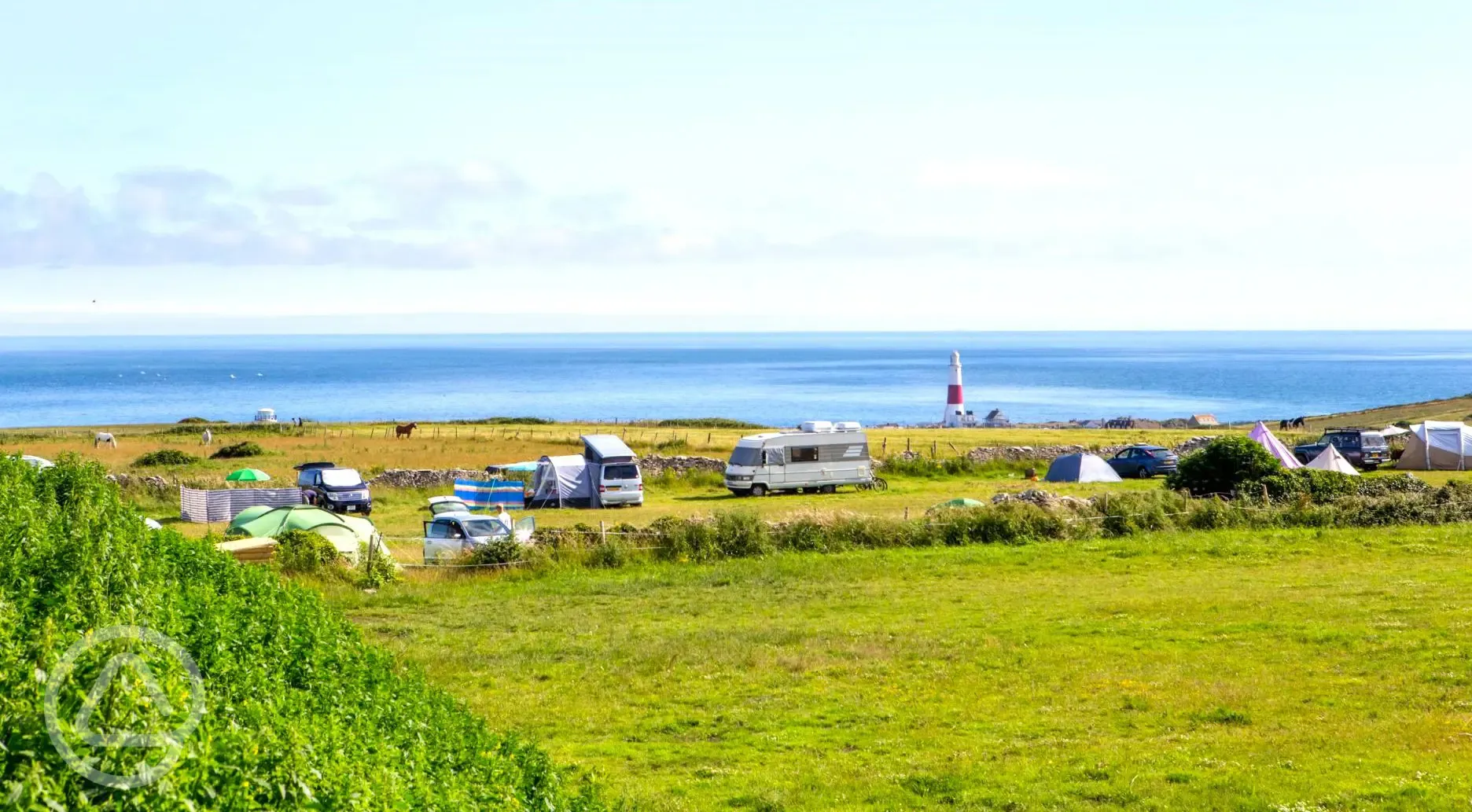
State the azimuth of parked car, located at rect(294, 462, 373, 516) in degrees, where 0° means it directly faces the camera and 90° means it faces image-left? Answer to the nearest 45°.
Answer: approximately 315°

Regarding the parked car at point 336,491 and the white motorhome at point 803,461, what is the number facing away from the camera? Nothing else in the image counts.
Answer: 0

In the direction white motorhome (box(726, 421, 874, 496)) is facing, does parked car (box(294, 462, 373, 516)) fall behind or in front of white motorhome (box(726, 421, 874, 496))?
in front

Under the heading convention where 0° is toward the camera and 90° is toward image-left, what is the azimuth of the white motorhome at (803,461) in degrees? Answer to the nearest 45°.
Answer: approximately 45°

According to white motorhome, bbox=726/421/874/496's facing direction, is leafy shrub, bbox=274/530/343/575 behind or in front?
in front

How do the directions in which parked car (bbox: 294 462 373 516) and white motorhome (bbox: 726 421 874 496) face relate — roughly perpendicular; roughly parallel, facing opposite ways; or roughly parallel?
roughly perpendicular

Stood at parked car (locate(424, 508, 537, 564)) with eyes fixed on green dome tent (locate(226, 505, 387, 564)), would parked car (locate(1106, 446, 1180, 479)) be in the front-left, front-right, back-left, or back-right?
back-right

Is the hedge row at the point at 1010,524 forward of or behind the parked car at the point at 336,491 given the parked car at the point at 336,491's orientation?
forward
